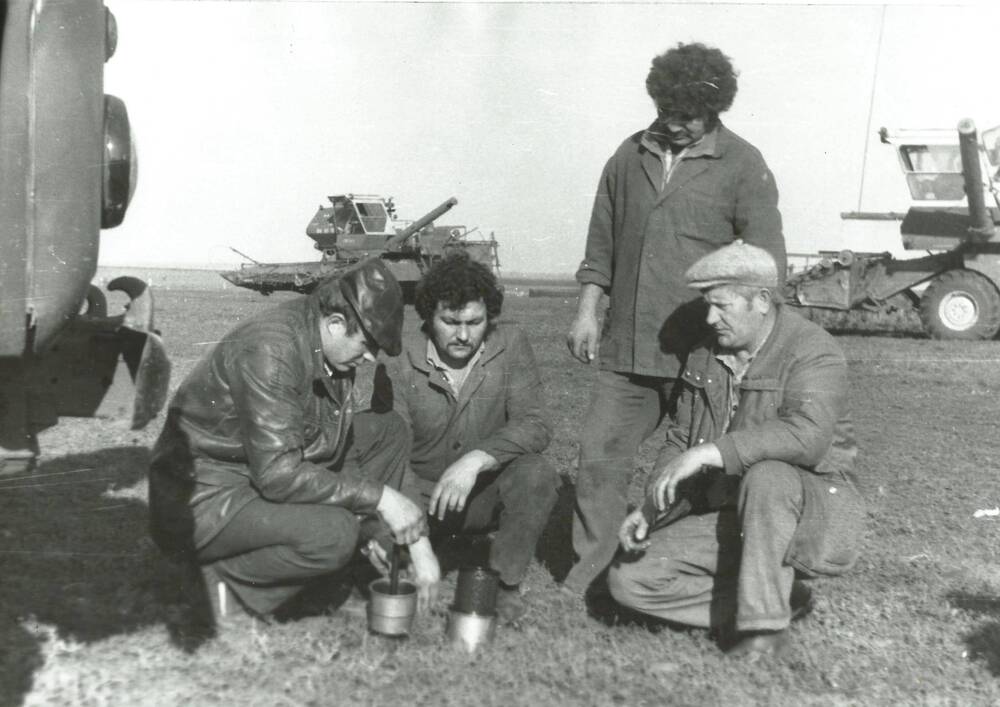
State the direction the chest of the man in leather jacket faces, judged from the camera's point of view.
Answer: to the viewer's right

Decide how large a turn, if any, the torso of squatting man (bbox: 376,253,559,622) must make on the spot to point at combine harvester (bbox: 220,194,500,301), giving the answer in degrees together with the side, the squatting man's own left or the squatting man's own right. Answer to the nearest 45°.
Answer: approximately 180°

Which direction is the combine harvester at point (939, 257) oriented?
to the viewer's left

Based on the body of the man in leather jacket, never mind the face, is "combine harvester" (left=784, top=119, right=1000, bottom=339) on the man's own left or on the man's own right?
on the man's own left

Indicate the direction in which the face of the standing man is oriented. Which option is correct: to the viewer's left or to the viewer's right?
to the viewer's left

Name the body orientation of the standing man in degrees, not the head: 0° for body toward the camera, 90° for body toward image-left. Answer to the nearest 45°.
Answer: approximately 45°

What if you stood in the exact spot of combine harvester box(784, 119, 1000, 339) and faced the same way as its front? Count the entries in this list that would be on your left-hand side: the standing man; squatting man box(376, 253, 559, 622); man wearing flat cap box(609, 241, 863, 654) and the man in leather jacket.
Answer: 4

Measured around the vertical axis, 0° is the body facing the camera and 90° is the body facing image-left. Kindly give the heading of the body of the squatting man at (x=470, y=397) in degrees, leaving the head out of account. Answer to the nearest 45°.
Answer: approximately 0°

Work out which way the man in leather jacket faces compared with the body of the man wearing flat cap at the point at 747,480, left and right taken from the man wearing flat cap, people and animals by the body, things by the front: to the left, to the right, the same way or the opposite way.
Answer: the opposite way
